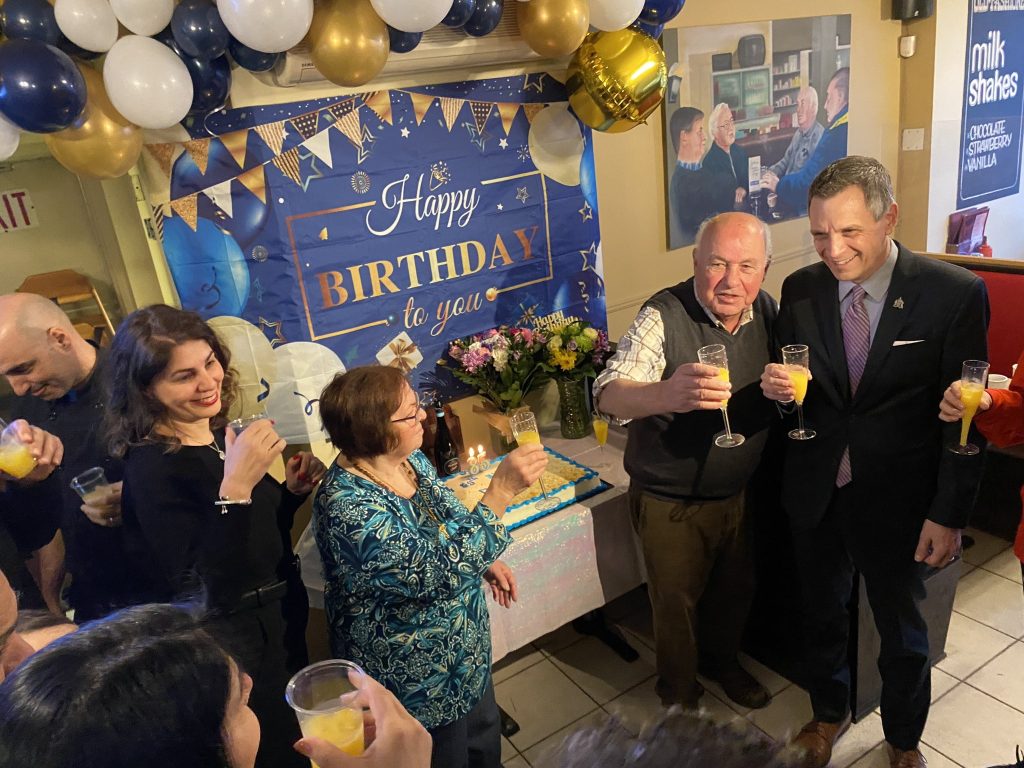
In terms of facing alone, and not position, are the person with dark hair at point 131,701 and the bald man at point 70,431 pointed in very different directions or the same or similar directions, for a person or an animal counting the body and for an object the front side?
very different directions

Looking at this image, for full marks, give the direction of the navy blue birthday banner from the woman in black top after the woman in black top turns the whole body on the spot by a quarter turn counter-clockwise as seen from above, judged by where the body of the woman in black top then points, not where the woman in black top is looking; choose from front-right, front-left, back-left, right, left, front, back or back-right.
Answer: front

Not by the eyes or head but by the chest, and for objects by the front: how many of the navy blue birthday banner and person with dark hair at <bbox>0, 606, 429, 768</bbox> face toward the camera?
1

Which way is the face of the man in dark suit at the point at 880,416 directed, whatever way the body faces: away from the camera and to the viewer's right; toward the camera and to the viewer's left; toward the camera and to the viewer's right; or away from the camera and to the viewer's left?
toward the camera and to the viewer's left

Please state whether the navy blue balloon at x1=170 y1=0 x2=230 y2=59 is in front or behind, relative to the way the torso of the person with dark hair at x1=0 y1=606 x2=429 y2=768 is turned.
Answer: in front

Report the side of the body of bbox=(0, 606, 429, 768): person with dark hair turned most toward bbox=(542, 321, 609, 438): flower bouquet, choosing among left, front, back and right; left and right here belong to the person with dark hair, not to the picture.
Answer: front

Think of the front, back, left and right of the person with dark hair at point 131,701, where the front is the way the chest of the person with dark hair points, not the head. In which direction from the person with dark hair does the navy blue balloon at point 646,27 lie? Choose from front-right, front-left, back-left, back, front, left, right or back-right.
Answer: front

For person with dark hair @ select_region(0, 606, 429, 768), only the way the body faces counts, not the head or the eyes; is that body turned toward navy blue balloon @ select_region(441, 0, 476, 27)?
yes

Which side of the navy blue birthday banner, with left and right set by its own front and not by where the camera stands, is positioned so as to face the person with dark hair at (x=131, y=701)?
front

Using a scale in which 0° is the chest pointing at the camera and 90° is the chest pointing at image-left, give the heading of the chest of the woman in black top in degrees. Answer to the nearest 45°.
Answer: approximately 315°

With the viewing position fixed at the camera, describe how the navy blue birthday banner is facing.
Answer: facing the viewer

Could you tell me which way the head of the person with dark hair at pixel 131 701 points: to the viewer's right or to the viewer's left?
to the viewer's right
